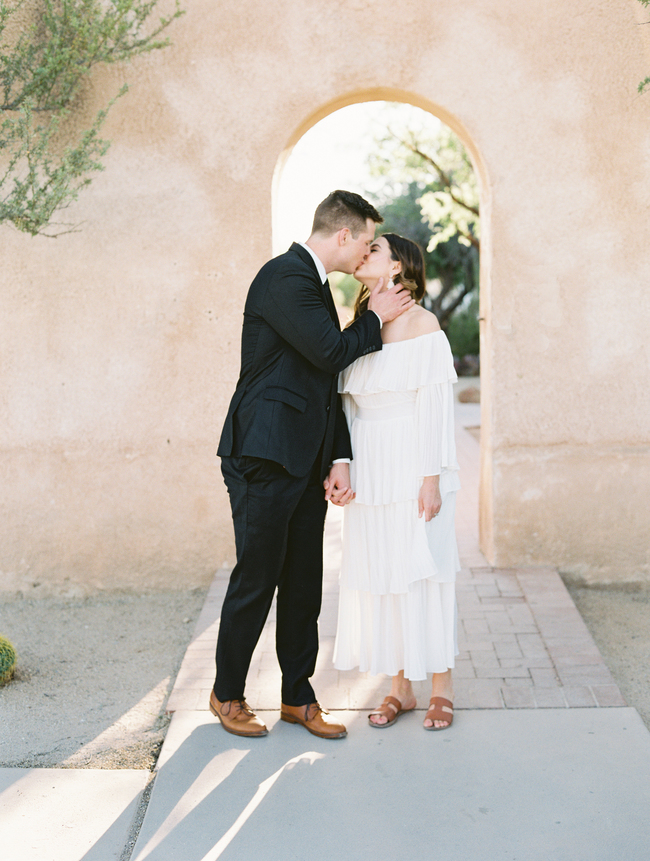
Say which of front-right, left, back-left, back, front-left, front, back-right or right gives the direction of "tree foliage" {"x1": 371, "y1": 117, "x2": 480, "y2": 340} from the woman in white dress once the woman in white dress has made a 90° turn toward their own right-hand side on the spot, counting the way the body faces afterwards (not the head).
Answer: front-right

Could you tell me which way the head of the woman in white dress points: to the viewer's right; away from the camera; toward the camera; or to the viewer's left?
to the viewer's left

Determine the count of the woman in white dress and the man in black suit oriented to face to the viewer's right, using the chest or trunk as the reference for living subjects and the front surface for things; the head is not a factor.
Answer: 1

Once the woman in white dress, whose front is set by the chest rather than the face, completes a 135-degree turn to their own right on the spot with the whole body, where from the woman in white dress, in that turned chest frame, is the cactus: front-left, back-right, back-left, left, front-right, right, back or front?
left

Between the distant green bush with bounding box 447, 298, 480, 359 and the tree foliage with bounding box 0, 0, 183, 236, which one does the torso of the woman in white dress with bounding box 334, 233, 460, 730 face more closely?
the tree foliage

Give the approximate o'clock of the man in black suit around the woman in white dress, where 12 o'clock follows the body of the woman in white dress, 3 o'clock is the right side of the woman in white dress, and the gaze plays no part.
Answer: The man in black suit is roughly at 1 o'clock from the woman in white dress.

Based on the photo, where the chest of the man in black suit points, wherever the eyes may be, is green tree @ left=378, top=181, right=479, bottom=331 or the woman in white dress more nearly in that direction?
the woman in white dress

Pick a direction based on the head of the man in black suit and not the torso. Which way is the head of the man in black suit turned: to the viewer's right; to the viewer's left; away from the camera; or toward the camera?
to the viewer's right

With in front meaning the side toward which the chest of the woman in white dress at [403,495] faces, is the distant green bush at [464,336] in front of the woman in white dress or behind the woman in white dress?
behind

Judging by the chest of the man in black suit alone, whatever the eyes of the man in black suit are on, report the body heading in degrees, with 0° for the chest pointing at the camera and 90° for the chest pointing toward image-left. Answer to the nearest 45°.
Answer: approximately 270°

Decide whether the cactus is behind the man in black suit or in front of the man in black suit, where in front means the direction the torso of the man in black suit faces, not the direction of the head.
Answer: behind

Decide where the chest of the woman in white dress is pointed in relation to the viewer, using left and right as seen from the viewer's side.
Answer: facing the viewer and to the left of the viewer
